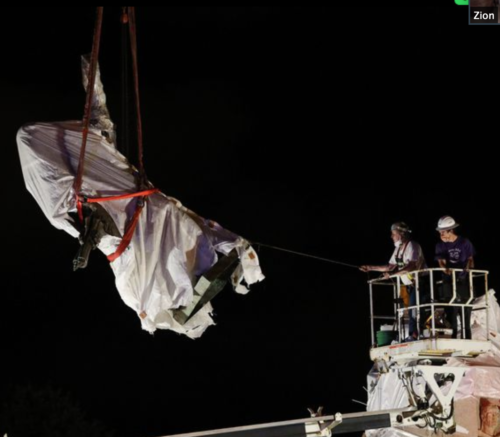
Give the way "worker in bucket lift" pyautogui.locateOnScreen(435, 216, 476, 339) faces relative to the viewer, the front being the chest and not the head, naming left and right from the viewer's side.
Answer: facing the viewer and to the left of the viewer

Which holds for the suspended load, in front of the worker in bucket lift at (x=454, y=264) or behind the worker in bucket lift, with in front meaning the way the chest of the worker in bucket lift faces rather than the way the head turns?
in front

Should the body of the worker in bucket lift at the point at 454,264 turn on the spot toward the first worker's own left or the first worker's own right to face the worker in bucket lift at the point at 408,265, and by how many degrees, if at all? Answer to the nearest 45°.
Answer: approximately 45° to the first worker's own right
